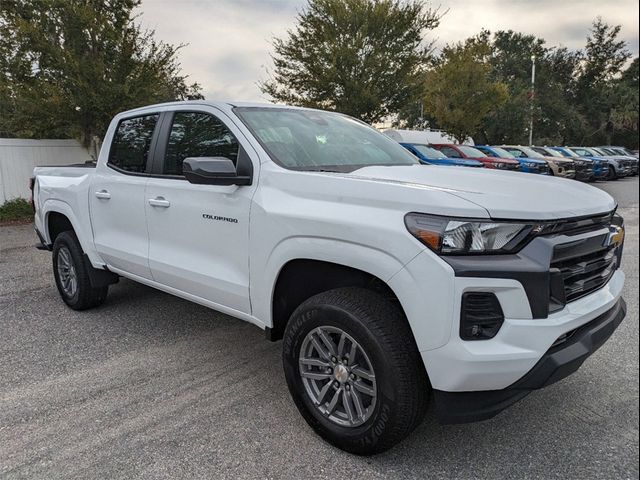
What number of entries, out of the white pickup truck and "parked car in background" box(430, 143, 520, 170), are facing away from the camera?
0

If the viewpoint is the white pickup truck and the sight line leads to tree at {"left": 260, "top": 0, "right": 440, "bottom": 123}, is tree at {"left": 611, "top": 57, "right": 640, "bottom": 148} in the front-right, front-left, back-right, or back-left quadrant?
front-right

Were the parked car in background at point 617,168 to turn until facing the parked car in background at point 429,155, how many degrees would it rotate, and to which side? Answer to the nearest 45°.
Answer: approximately 90° to its right

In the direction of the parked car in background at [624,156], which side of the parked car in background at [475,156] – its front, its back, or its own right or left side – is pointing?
left

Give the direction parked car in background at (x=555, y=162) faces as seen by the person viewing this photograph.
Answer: facing the viewer and to the right of the viewer

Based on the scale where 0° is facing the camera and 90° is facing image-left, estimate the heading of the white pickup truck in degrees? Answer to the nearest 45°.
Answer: approximately 315°

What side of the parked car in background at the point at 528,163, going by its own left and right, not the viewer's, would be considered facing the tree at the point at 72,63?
right

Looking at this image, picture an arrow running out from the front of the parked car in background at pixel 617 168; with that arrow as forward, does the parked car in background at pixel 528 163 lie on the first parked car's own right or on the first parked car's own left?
on the first parked car's own right

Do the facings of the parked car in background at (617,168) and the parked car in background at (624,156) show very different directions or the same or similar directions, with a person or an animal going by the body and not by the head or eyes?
same or similar directions

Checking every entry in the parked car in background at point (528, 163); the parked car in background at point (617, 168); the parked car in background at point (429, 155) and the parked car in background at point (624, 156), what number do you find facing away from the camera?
0
